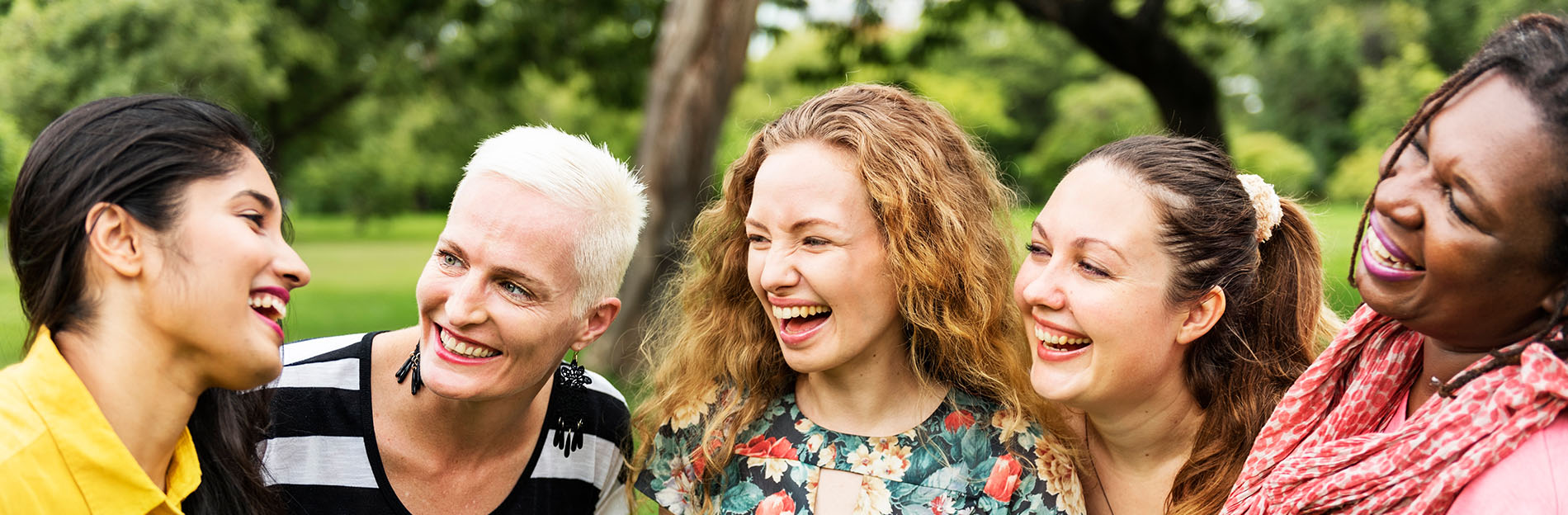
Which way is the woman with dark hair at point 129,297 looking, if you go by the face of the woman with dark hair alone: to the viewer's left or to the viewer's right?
to the viewer's right

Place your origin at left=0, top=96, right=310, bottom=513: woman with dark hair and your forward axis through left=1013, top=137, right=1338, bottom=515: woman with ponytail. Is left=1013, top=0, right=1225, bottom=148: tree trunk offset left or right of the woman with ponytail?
left

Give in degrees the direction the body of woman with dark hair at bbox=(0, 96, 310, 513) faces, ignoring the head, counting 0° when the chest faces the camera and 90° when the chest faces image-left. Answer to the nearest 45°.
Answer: approximately 270°

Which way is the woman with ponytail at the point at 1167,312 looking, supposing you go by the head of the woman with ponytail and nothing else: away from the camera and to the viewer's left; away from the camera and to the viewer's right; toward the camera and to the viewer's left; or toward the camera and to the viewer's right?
toward the camera and to the viewer's left

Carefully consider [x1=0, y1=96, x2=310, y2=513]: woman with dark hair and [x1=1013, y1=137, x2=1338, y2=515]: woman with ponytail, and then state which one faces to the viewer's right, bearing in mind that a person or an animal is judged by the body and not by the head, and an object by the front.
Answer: the woman with dark hair

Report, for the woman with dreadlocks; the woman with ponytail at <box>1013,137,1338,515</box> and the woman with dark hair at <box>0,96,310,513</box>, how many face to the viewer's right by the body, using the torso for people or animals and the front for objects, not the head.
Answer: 1

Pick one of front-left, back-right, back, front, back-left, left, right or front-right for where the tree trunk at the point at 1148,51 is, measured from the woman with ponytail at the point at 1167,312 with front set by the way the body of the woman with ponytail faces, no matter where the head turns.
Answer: back-right

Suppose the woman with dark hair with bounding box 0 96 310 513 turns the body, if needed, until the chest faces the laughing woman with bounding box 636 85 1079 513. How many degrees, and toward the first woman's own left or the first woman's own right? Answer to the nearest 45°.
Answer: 0° — they already face them

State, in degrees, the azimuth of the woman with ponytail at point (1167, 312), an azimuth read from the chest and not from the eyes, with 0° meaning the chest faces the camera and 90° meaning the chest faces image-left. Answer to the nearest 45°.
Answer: approximately 45°

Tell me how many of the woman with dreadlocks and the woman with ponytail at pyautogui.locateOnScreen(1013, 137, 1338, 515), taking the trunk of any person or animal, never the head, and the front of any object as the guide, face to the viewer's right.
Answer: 0

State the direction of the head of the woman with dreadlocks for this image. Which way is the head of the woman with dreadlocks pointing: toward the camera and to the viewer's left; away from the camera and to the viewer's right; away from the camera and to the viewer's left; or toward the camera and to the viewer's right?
toward the camera and to the viewer's left

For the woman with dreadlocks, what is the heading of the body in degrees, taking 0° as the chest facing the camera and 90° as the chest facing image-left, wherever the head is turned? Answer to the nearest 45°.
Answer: approximately 45°

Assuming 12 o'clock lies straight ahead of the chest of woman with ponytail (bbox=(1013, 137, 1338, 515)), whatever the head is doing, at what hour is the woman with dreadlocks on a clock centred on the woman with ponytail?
The woman with dreadlocks is roughly at 9 o'clock from the woman with ponytail.
